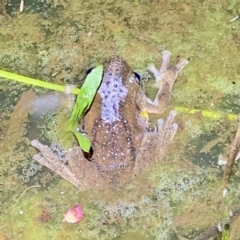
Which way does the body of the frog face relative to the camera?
away from the camera

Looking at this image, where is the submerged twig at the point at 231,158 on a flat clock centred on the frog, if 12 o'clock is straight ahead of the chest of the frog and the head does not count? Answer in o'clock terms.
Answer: The submerged twig is roughly at 3 o'clock from the frog.

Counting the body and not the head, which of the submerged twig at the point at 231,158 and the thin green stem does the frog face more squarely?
the thin green stem

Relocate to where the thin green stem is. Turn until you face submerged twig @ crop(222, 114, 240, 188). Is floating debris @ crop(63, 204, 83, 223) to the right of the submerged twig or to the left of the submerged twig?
right
